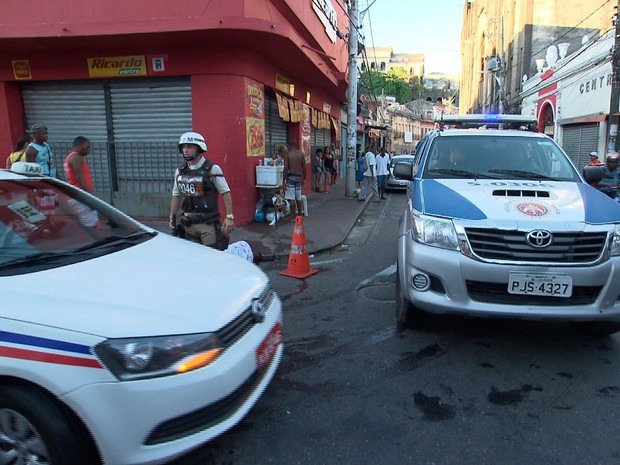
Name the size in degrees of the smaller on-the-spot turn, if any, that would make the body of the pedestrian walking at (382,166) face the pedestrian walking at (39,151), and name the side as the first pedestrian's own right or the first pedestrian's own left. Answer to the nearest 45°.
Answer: approximately 45° to the first pedestrian's own right

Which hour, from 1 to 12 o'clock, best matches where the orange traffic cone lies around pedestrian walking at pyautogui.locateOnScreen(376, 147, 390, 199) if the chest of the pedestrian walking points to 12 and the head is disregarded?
The orange traffic cone is roughly at 12 o'clock from the pedestrian walking.

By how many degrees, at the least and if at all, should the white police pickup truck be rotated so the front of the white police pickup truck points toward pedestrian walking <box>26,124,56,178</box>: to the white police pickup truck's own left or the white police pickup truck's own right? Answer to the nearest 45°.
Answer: approximately 90° to the white police pickup truck's own right

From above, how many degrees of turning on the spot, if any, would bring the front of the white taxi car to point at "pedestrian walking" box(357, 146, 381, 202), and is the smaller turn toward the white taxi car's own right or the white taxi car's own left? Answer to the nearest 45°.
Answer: approximately 90° to the white taxi car's own left

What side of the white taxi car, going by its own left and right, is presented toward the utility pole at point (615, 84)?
left

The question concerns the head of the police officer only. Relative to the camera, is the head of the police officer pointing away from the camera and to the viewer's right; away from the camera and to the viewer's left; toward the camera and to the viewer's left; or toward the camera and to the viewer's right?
toward the camera and to the viewer's left

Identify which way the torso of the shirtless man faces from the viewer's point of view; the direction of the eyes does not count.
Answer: away from the camera

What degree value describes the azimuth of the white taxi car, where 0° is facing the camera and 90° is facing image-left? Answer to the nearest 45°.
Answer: approximately 315°
